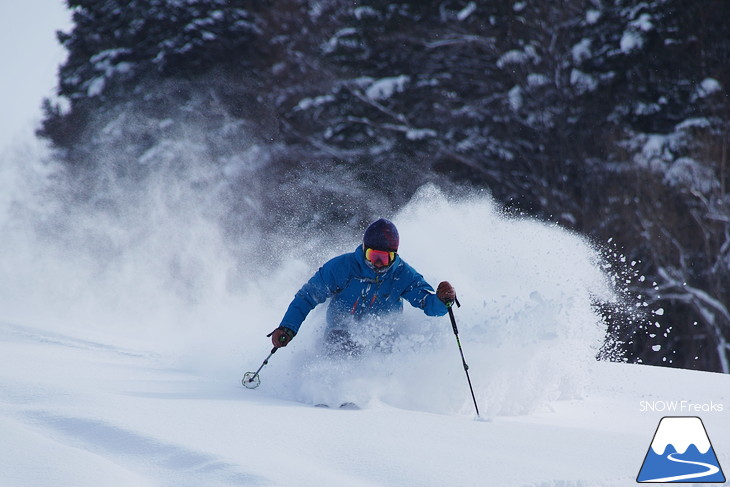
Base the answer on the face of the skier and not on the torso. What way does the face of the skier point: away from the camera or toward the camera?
toward the camera

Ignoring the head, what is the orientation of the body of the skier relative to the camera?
toward the camera
